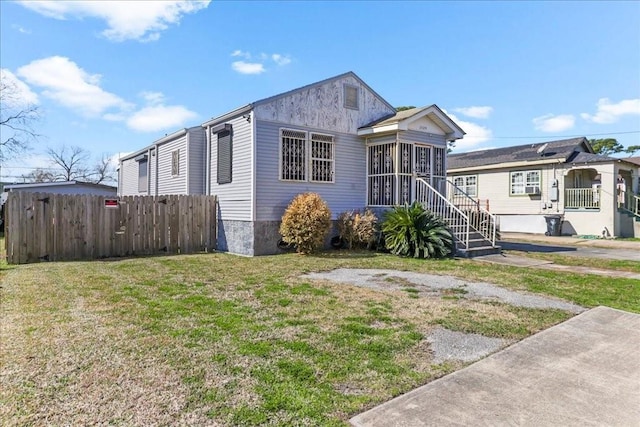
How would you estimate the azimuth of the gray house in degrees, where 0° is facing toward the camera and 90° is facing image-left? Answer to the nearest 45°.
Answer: approximately 315°

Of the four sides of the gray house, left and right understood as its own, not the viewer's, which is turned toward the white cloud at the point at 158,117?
back

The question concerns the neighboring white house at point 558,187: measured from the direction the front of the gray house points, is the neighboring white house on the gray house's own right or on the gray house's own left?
on the gray house's own left

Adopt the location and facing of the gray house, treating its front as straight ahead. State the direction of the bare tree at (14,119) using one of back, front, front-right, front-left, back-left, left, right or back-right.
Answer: back

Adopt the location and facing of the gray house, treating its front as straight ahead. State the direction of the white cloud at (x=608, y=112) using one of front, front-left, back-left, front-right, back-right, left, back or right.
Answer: left

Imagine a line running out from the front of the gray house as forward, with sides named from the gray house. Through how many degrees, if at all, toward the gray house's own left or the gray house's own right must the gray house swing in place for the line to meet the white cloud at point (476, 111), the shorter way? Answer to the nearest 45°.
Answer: approximately 90° to the gray house's own left

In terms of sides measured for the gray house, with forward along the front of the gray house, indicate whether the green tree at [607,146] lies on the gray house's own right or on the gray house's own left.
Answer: on the gray house's own left

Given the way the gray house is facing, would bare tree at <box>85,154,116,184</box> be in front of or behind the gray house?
behind

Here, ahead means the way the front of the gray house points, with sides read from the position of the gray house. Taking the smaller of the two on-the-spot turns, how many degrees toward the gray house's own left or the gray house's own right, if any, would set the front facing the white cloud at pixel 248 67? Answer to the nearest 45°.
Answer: approximately 180°

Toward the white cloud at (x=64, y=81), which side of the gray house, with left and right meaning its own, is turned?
back
